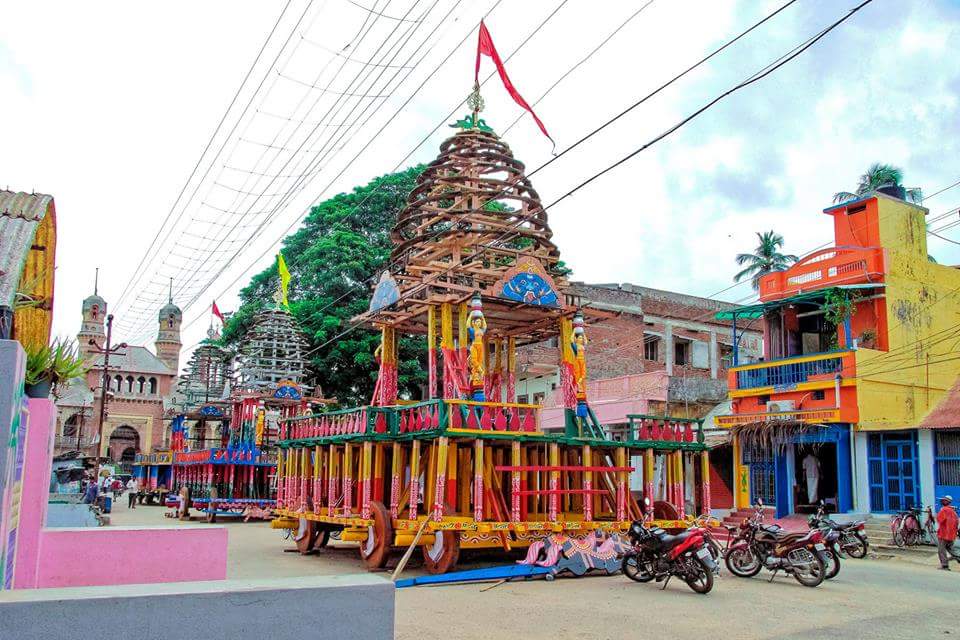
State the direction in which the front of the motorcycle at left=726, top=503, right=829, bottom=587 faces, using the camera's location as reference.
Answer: facing away from the viewer and to the left of the viewer

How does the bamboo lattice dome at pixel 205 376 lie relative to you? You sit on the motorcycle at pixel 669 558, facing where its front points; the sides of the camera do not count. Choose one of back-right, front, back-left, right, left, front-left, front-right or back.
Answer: front

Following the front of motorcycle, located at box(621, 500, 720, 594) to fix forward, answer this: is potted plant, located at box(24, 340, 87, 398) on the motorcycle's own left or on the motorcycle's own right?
on the motorcycle's own left

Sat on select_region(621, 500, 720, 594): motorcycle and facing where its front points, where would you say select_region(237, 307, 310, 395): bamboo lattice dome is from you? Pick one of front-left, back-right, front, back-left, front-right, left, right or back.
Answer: front

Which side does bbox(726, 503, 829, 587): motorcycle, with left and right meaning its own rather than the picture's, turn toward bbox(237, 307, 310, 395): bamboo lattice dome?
front

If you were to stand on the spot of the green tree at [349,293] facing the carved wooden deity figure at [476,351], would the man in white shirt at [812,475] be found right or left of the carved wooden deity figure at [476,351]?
left

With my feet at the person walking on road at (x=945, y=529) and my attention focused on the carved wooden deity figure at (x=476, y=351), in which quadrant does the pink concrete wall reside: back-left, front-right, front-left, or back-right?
front-left

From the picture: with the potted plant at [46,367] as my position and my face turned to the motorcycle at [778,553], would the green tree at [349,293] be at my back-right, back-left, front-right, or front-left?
front-left

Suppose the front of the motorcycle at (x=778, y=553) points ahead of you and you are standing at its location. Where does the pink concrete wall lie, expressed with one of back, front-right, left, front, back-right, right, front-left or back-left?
left

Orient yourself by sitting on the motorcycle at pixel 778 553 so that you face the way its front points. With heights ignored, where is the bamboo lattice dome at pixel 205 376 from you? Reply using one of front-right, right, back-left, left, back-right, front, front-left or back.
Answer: front

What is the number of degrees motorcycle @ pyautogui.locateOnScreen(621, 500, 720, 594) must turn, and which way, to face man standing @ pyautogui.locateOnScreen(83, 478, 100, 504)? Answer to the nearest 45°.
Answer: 0° — it already faces them

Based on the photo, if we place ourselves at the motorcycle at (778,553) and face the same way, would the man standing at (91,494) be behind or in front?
in front

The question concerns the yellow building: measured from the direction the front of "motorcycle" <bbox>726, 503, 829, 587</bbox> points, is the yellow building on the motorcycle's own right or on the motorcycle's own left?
on the motorcycle's own right

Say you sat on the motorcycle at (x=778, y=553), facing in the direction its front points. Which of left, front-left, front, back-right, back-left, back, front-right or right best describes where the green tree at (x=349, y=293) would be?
front
